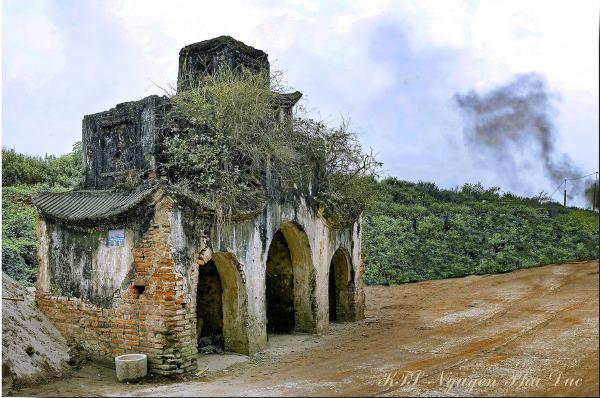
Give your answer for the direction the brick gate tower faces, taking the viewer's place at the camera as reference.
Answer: facing the viewer and to the right of the viewer

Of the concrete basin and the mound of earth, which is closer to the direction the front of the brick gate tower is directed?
the concrete basin

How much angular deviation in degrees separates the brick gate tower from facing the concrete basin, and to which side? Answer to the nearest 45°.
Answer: approximately 45° to its right

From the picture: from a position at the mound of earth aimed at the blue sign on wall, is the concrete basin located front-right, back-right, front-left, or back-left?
front-right
